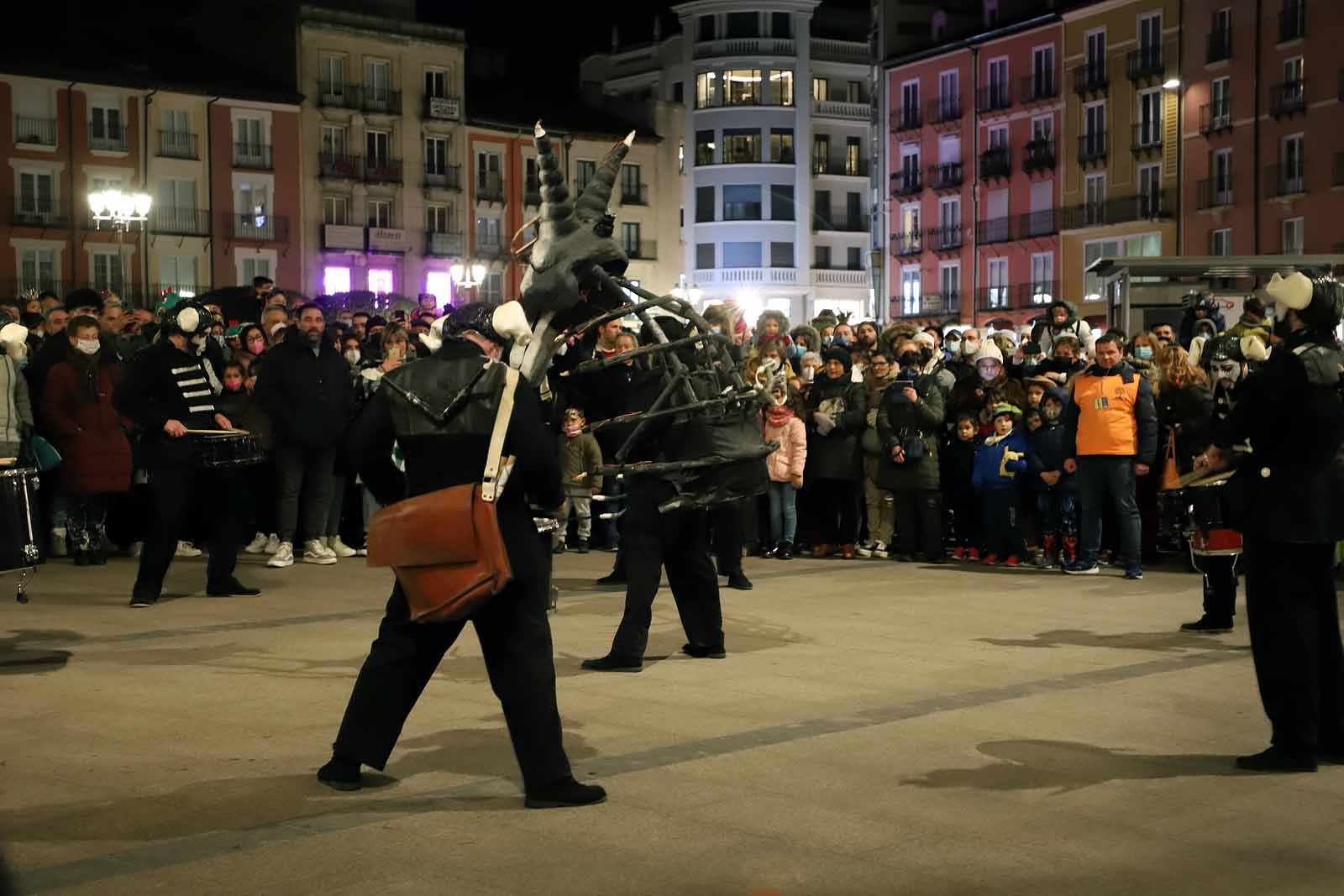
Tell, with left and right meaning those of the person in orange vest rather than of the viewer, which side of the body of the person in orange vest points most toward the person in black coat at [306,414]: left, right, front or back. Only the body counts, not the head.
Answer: right

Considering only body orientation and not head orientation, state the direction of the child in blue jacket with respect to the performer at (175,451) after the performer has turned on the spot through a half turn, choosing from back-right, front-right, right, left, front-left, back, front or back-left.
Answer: back-right

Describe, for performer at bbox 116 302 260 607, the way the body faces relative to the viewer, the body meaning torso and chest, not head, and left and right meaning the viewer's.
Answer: facing the viewer and to the right of the viewer

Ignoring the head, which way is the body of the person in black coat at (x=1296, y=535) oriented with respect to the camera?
to the viewer's left

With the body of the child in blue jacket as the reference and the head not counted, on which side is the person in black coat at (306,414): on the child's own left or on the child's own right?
on the child's own right

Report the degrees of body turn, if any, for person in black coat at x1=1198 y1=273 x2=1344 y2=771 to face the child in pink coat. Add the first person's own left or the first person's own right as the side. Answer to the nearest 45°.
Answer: approximately 45° to the first person's own right

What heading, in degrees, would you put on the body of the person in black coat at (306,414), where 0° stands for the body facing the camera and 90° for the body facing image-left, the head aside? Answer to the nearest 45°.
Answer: approximately 0°

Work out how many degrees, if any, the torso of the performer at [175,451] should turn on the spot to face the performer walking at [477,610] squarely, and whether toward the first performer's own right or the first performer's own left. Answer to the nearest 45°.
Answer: approximately 45° to the first performer's own right

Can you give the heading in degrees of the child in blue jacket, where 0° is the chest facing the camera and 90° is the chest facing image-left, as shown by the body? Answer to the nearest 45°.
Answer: approximately 0°

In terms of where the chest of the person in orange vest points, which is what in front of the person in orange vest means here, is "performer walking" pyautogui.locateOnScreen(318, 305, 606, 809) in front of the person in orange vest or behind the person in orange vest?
in front
